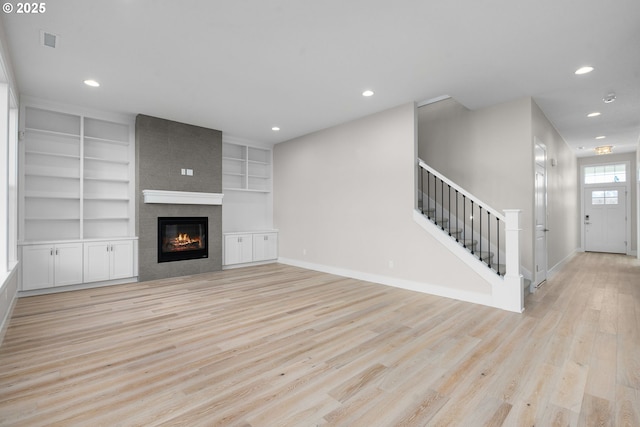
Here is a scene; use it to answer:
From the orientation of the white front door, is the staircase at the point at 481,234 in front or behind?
in front

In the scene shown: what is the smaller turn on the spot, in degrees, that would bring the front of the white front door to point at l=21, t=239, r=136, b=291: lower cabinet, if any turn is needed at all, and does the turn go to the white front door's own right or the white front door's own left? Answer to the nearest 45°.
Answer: approximately 45° to the white front door's own right

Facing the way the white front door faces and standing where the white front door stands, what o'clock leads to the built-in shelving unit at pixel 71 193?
The built-in shelving unit is roughly at 1 o'clock from the white front door.

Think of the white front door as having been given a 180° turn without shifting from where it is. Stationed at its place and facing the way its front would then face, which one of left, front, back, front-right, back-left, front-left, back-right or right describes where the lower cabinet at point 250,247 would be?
back-left

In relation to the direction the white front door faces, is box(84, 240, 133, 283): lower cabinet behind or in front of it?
in front

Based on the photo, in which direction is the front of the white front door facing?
toward the camera

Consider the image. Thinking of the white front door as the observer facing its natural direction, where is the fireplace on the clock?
The fireplace is roughly at 1 o'clock from the white front door.

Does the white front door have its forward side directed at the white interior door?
yes
